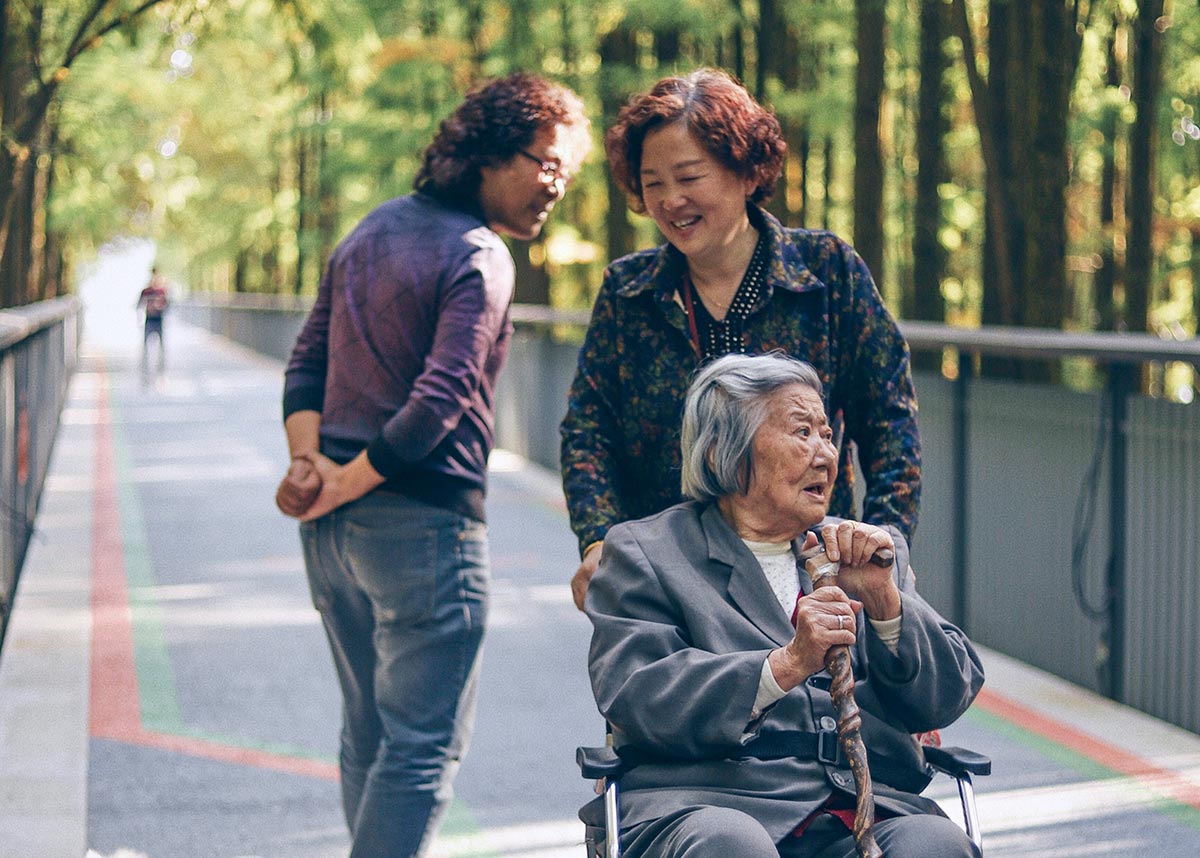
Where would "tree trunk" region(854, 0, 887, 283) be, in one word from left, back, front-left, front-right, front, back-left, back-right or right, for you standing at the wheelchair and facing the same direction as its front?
back

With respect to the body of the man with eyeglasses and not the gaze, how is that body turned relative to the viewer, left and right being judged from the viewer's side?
facing away from the viewer and to the right of the viewer

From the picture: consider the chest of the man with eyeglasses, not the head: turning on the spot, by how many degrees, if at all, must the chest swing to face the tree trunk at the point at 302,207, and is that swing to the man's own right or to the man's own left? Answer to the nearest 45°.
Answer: approximately 45° to the man's own left

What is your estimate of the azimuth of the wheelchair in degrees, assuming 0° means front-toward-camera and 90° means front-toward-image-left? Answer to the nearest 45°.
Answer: approximately 0°

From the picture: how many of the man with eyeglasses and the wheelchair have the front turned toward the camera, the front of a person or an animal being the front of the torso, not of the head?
1

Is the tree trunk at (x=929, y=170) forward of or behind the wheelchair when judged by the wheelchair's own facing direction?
behind

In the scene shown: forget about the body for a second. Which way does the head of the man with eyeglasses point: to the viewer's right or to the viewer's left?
to the viewer's right

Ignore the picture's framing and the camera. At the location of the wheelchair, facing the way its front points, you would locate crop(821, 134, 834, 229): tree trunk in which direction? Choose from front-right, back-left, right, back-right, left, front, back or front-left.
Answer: back

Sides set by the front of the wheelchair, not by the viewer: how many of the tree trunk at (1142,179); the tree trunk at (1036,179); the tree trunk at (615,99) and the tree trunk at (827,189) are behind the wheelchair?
4

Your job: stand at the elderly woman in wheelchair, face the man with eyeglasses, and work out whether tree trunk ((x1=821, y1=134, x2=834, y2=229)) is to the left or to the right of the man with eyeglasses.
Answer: right

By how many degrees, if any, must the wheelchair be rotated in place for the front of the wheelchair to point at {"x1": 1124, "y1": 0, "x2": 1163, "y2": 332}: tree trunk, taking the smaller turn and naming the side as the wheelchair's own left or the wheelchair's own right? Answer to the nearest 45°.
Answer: approximately 180°
